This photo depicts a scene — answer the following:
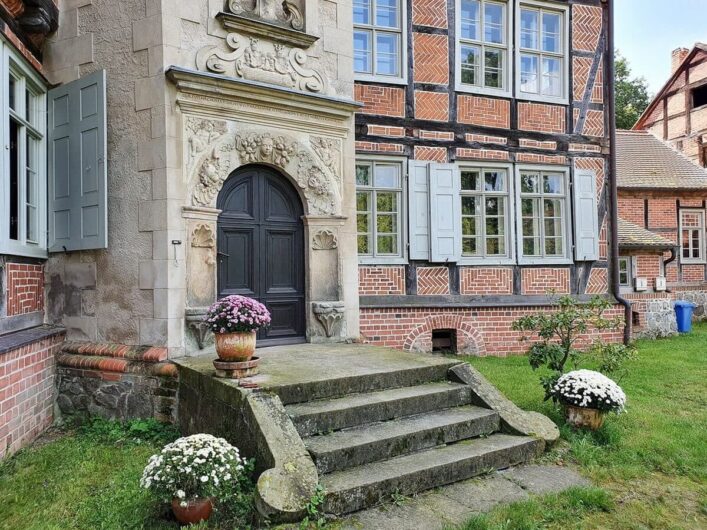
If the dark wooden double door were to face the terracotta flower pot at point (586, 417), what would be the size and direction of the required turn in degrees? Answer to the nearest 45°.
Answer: approximately 45° to its left

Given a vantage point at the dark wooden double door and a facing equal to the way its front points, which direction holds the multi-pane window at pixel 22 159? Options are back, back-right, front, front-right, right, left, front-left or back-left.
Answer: right

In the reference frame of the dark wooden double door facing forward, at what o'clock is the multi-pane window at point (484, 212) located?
The multi-pane window is roughly at 8 o'clock from the dark wooden double door.

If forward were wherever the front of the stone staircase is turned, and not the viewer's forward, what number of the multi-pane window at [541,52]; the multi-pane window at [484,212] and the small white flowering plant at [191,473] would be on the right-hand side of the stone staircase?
1

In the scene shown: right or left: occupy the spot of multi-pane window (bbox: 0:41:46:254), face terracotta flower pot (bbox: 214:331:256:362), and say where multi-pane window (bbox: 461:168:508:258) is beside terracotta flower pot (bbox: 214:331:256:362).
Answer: left

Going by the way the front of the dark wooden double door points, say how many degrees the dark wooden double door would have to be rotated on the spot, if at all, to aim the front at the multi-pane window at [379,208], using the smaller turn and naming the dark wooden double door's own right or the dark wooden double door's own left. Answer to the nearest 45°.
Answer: approximately 135° to the dark wooden double door's own left

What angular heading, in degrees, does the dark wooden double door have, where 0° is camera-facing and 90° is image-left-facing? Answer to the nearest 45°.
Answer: approximately 0°

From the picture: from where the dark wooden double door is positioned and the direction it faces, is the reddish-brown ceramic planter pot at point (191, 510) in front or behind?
in front

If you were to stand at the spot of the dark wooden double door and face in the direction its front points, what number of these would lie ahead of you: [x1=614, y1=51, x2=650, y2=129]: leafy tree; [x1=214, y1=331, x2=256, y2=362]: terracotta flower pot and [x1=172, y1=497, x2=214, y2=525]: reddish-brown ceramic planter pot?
2

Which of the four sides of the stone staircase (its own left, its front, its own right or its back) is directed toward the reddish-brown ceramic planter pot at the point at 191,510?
right

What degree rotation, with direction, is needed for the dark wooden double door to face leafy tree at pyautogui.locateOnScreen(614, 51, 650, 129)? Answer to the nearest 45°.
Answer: approximately 135° to its left

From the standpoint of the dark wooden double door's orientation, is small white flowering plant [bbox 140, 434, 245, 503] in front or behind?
in front

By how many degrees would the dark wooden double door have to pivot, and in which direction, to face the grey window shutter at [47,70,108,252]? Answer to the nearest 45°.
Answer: approximately 90° to its right

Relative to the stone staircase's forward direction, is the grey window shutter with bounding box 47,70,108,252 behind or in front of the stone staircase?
behind

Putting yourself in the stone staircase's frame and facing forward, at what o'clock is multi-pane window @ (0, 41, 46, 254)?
The multi-pane window is roughly at 5 o'clock from the stone staircase.

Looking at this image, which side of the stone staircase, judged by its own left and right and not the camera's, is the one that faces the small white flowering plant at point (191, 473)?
right
